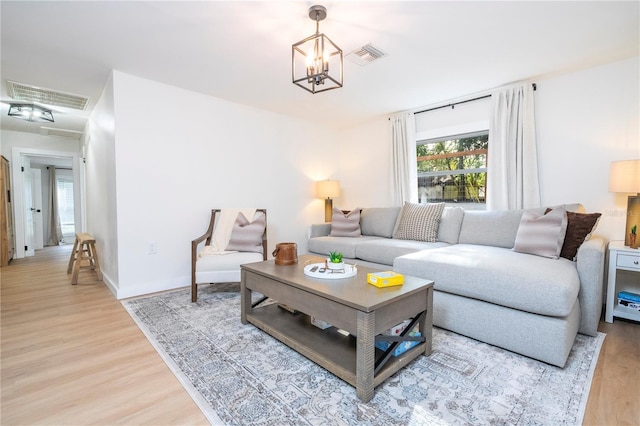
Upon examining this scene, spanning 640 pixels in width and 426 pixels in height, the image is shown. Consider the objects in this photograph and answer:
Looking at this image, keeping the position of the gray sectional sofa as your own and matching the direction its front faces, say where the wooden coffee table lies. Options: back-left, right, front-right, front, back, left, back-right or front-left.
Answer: front

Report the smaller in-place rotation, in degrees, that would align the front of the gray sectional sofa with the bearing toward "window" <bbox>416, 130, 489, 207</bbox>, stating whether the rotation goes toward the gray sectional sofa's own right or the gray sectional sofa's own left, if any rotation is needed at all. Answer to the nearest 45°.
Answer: approximately 135° to the gray sectional sofa's own right

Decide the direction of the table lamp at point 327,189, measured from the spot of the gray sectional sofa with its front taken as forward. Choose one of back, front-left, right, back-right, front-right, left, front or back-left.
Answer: right

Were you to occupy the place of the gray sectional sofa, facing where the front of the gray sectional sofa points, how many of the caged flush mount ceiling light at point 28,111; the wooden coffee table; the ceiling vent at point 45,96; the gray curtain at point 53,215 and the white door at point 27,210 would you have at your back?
0

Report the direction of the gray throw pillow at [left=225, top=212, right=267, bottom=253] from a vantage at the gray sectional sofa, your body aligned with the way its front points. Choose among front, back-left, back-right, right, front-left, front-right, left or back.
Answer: front-right

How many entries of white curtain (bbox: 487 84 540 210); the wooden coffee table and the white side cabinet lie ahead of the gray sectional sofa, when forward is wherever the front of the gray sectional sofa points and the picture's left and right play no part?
1

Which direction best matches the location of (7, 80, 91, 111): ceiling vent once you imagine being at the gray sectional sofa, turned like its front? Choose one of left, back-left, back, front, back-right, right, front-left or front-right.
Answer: front-right

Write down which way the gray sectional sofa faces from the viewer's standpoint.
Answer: facing the viewer and to the left of the viewer

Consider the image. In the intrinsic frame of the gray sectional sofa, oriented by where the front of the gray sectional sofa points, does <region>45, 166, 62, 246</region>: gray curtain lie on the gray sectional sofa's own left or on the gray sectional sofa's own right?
on the gray sectional sofa's own right

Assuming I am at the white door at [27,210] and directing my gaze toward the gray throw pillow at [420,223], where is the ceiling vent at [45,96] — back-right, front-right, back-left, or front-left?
front-right

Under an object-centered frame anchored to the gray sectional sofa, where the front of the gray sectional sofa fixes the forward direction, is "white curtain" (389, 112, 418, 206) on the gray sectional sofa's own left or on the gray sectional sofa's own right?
on the gray sectional sofa's own right

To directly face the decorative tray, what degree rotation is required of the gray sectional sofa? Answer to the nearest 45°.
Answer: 0° — it already faces it

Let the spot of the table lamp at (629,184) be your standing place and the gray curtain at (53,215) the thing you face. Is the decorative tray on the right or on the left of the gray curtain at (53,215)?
left
